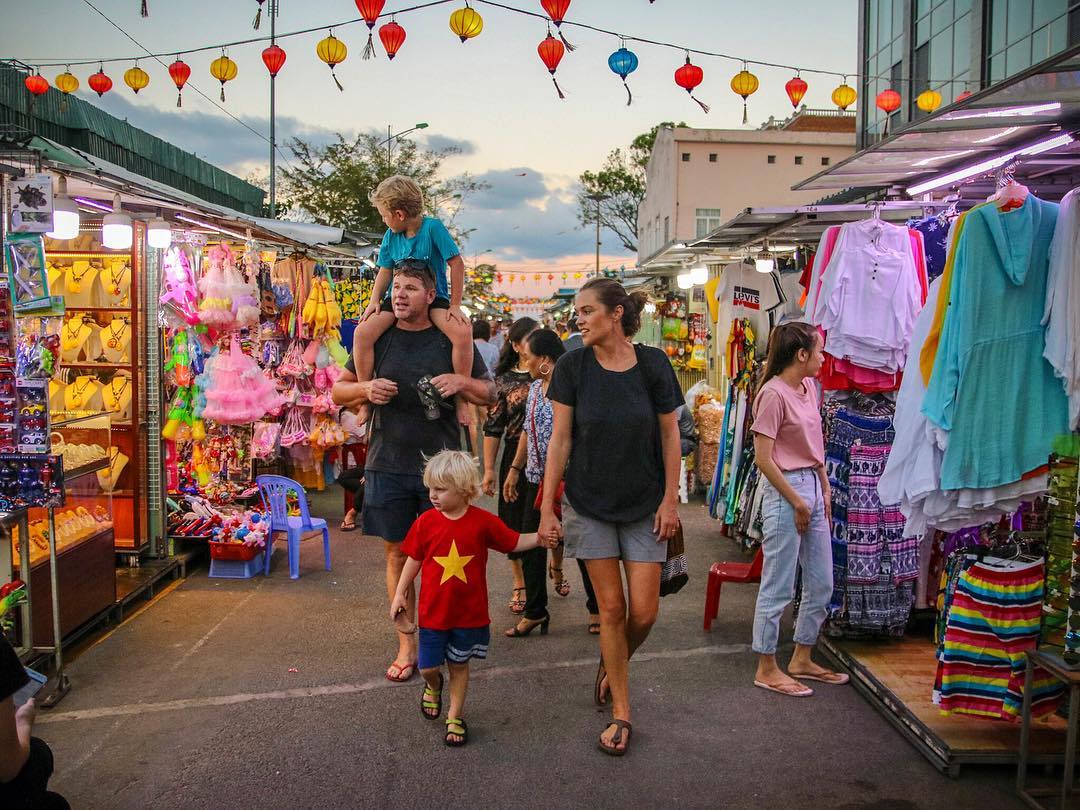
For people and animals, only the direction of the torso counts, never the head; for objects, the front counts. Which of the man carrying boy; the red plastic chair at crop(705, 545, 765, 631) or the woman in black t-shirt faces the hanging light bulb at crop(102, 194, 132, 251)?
the red plastic chair

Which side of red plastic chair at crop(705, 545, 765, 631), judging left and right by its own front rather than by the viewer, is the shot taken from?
left

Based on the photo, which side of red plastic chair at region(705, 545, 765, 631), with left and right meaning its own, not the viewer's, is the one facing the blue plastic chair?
front

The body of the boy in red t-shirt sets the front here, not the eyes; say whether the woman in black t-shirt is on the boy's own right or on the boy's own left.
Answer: on the boy's own left

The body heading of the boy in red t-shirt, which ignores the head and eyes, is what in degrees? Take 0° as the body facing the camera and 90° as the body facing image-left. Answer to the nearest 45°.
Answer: approximately 0°

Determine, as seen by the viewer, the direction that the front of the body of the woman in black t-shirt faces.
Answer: toward the camera

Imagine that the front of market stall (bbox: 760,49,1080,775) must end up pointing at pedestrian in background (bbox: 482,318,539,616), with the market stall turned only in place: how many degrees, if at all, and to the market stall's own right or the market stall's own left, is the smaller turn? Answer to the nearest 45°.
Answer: approximately 45° to the market stall's own right
